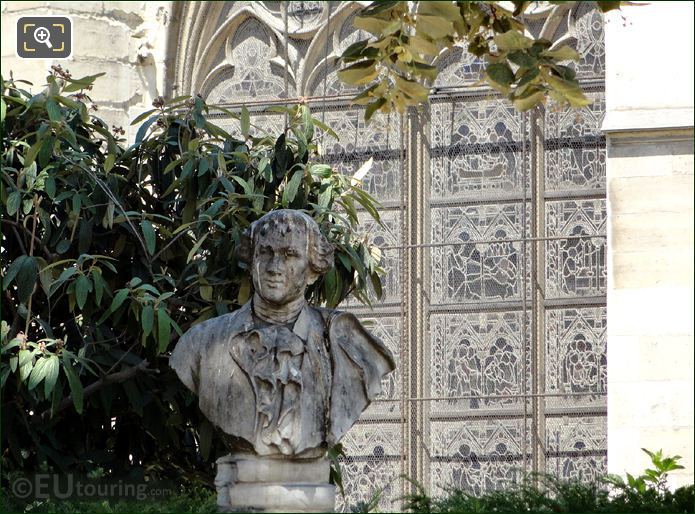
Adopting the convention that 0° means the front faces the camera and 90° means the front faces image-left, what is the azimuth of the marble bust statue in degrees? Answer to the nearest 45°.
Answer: approximately 0°

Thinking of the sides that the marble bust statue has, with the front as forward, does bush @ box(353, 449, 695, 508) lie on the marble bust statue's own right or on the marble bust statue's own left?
on the marble bust statue's own left

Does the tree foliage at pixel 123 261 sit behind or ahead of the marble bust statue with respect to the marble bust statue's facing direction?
behind
